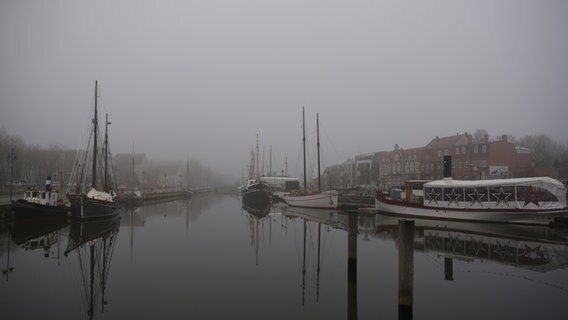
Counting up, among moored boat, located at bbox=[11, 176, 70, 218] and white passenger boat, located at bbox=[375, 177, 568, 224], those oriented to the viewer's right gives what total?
0

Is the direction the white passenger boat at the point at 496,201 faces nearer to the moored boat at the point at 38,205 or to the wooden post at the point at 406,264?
the moored boat

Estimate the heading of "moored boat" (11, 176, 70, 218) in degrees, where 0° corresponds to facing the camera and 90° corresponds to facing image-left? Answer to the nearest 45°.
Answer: approximately 45°

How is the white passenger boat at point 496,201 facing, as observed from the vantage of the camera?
facing away from the viewer and to the left of the viewer

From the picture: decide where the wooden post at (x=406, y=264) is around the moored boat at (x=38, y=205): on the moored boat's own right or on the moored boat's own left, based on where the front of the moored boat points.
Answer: on the moored boat's own left
